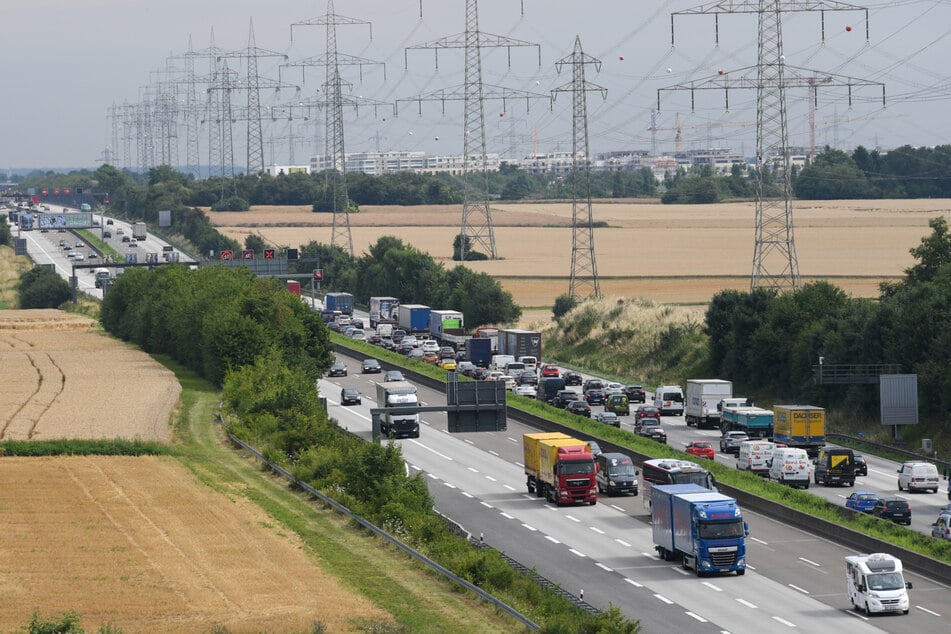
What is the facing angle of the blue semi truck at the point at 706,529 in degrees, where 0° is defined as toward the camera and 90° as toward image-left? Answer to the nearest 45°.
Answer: approximately 315°

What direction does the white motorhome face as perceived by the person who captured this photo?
facing the viewer and to the right of the viewer

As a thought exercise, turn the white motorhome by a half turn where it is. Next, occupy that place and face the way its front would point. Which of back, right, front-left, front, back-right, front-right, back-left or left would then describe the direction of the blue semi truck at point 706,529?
front
